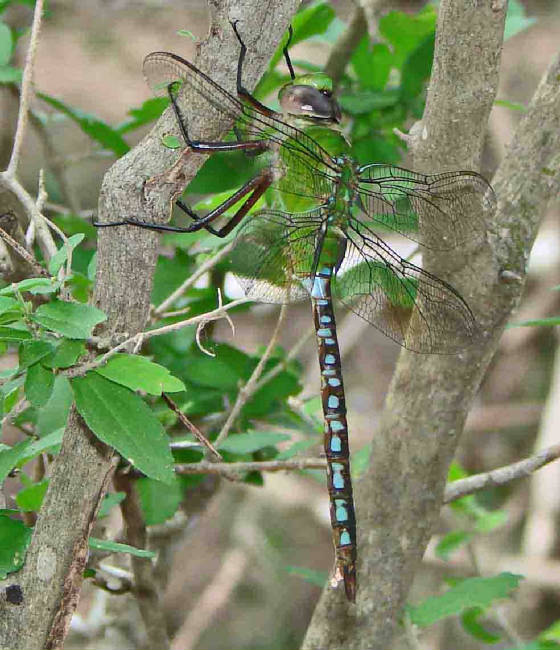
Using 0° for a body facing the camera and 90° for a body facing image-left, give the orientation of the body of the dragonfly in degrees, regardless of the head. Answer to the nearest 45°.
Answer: approximately 135°
